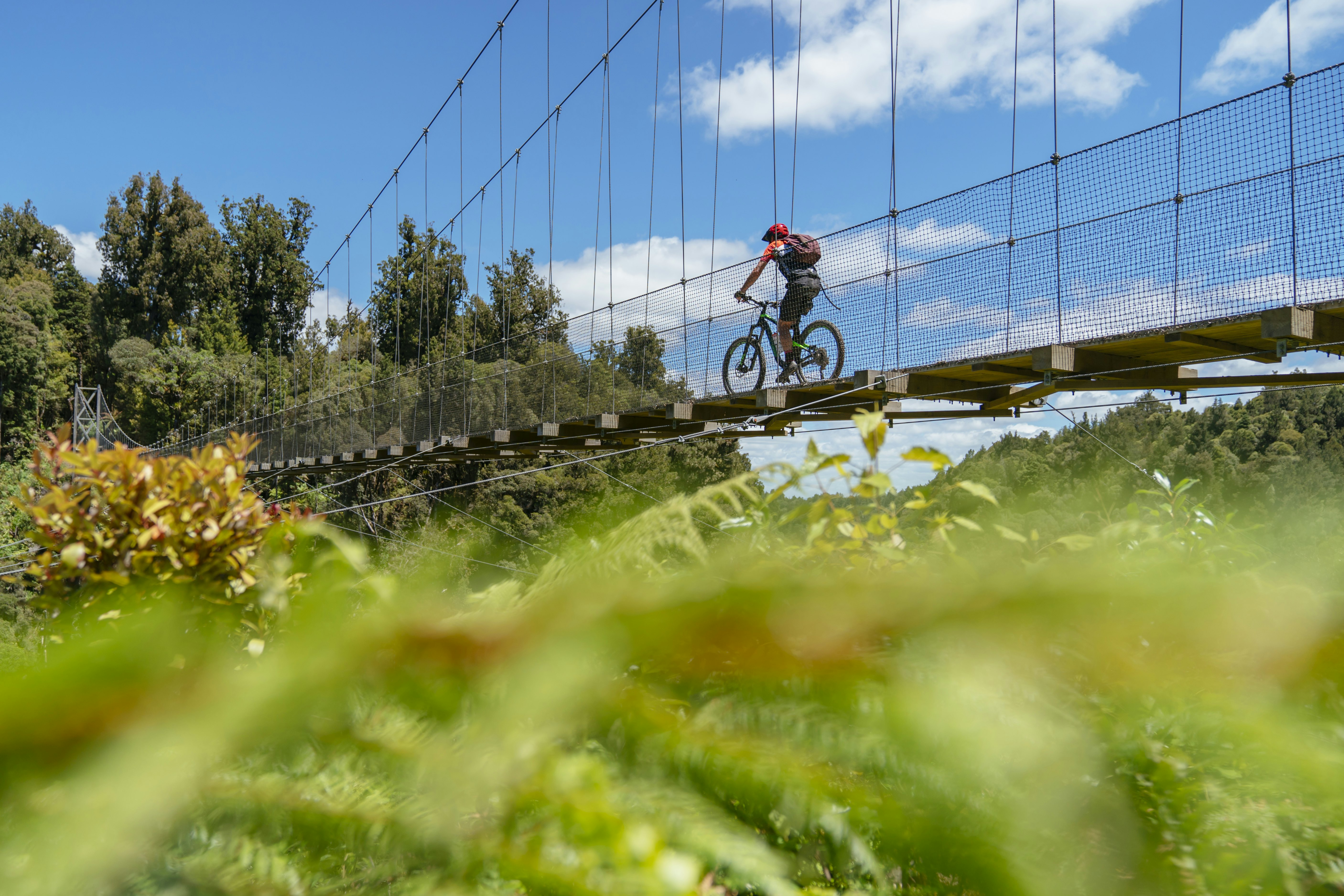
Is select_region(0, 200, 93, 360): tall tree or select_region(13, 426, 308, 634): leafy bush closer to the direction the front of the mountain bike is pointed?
the tall tree

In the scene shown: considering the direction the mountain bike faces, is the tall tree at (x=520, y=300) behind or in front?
in front

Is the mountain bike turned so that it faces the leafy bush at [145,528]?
no

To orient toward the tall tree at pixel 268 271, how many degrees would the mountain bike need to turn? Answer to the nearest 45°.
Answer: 0° — it already faces it

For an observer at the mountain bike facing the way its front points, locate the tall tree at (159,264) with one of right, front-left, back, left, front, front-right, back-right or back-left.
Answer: front

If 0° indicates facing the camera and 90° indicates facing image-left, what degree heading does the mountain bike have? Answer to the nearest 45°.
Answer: approximately 135°

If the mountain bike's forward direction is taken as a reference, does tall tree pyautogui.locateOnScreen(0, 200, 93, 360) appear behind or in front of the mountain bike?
in front
